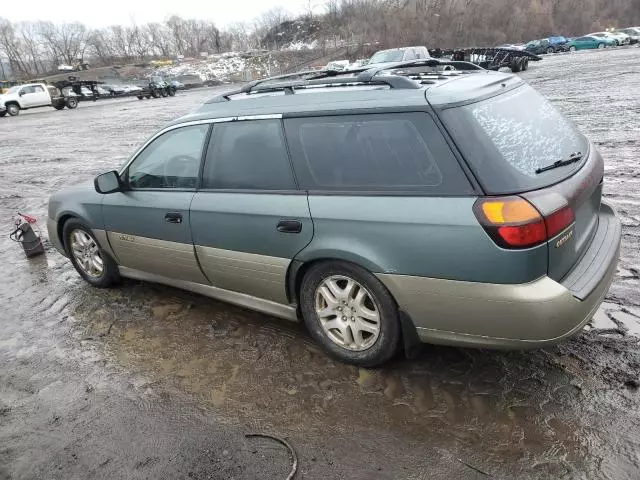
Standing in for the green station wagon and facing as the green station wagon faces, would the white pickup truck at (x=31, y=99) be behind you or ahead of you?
ahead

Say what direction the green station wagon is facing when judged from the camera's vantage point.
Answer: facing away from the viewer and to the left of the viewer
